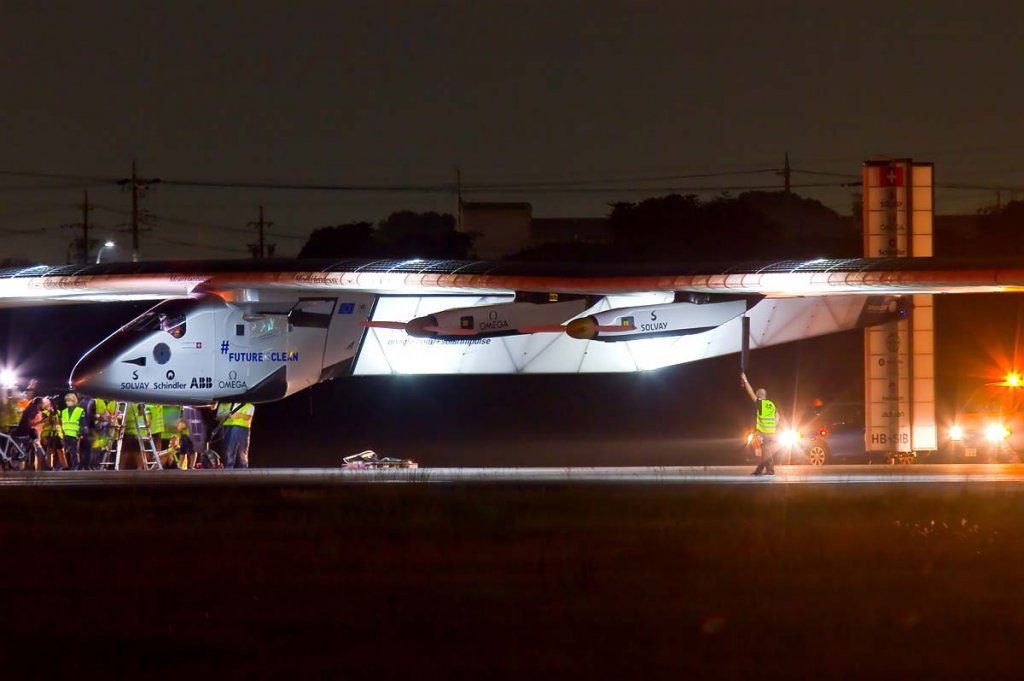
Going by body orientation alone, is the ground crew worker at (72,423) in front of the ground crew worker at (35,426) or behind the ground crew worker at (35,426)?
in front

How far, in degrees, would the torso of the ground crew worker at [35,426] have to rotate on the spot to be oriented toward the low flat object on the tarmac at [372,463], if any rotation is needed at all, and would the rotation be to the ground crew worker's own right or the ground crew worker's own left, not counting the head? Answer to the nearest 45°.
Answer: approximately 45° to the ground crew worker's own right

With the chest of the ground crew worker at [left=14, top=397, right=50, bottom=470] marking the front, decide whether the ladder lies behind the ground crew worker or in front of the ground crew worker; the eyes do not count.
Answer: in front

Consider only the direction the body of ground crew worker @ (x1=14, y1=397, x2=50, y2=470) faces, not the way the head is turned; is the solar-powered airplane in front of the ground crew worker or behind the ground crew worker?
in front

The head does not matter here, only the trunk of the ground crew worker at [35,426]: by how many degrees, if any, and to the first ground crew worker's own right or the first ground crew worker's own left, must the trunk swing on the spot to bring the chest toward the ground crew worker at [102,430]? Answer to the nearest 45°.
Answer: approximately 45° to the first ground crew worker's own left

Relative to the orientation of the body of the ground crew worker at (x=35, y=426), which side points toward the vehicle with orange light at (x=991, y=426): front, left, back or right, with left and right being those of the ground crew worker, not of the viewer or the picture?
front

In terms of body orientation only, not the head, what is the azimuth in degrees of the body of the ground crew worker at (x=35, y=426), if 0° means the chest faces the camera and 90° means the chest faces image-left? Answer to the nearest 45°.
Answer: approximately 270°

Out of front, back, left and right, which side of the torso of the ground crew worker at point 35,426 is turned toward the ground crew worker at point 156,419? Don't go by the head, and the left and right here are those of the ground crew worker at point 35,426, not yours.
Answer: front

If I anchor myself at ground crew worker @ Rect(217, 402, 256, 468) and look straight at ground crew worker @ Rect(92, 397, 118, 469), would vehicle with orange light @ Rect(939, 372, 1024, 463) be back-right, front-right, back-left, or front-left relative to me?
back-right
